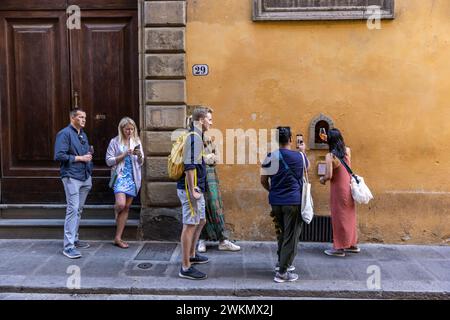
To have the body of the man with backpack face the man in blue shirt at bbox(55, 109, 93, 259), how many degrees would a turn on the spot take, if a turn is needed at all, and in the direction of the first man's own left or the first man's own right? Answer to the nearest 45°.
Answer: approximately 135° to the first man's own left

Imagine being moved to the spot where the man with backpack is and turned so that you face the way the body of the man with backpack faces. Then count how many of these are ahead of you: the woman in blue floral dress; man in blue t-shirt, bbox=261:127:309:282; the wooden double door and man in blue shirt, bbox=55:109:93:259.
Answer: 1

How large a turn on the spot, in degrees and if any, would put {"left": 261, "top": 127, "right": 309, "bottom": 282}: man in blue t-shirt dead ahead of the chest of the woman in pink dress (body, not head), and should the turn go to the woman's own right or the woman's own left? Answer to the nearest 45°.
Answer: approximately 90° to the woman's own left

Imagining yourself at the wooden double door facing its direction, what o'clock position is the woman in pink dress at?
The woman in pink dress is roughly at 10 o'clock from the wooden double door.

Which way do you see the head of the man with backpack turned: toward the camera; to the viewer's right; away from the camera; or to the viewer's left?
to the viewer's right

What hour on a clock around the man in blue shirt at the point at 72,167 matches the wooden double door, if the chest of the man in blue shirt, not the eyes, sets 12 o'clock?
The wooden double door is roughly at 7 o'clock from the man in blue shirt.

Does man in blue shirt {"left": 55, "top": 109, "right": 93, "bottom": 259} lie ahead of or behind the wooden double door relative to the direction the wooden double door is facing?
ahead

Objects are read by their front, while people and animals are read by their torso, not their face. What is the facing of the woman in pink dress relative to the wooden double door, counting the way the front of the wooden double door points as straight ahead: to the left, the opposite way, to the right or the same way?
the opposite way

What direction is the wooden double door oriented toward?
toward the camera

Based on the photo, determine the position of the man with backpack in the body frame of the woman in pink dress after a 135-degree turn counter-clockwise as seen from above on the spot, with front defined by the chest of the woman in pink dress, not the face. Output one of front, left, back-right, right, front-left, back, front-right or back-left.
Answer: front-right

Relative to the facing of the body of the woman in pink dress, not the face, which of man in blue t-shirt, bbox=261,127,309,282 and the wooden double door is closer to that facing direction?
the wooden double door

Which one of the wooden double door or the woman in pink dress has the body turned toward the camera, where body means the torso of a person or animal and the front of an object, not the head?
the wooden double door

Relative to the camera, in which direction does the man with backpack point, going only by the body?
to the viewer's right

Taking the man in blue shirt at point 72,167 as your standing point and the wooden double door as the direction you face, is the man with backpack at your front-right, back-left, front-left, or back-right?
back-right

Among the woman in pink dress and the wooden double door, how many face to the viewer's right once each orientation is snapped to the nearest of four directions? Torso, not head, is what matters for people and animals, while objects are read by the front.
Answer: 0

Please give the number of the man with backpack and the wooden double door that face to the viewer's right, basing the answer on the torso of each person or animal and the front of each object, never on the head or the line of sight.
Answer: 1

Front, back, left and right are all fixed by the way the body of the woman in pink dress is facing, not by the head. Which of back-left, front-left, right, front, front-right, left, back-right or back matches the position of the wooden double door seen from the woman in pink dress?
front-left
